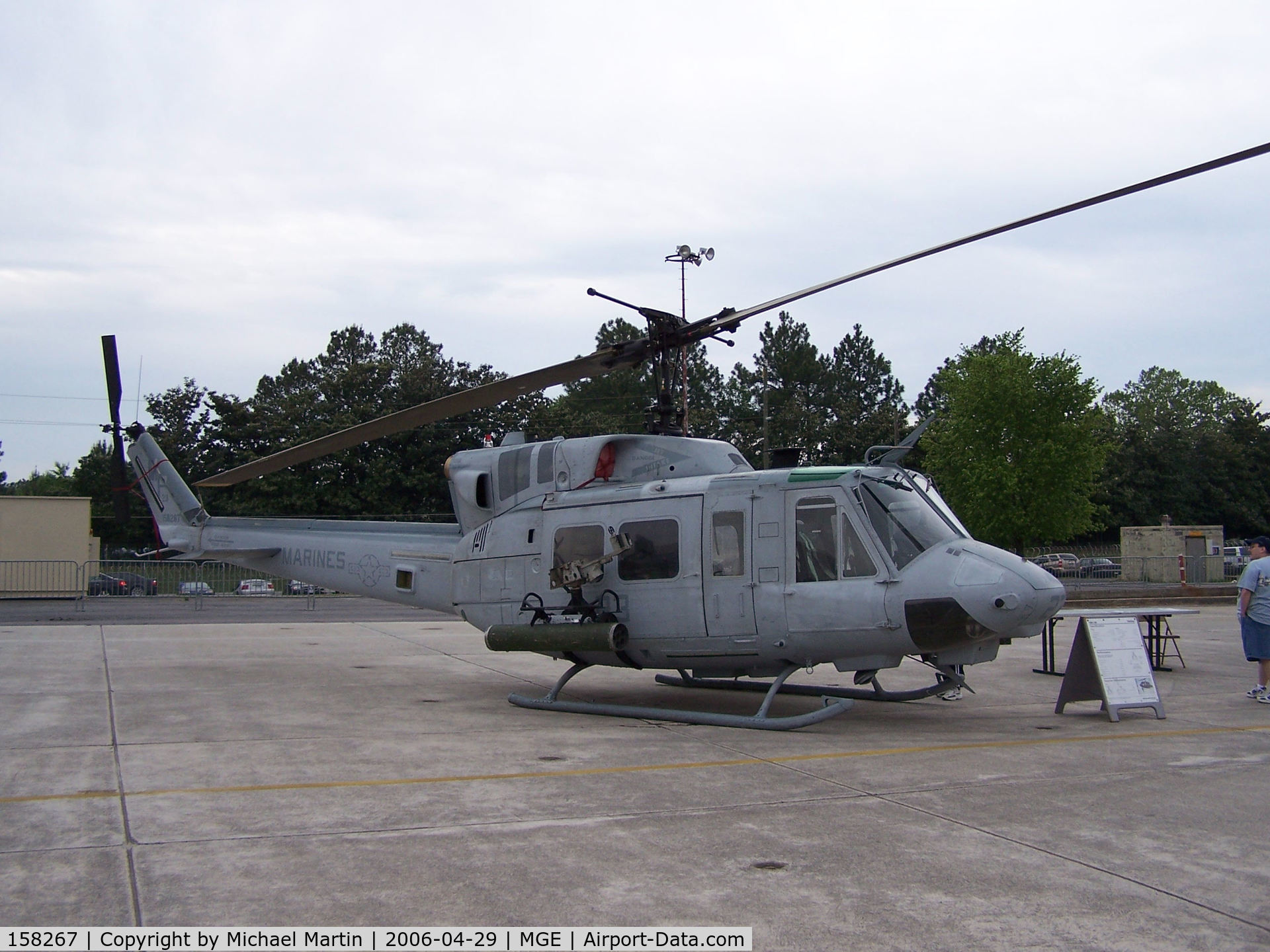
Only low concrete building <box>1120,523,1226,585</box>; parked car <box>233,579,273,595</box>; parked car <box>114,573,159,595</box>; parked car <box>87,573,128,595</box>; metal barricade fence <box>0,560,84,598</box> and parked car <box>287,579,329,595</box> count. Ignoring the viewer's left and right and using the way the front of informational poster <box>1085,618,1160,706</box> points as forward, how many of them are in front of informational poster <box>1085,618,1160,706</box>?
0

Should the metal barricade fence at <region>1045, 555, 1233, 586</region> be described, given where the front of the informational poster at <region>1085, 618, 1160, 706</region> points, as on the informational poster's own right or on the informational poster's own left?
on the informational poster's own left

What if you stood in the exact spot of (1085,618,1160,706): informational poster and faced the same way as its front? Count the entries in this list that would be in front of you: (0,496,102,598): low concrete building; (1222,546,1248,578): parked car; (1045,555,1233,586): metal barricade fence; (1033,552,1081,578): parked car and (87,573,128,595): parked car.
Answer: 0

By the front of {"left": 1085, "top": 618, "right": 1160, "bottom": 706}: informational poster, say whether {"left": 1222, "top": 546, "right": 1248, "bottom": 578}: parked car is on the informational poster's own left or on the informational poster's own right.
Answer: on the informational poster's own left

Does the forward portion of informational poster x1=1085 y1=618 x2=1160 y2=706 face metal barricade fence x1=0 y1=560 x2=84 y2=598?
no

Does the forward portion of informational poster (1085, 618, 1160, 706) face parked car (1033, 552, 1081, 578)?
no

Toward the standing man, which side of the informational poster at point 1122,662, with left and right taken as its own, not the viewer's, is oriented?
left

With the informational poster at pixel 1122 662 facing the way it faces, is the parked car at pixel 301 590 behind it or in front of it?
behind

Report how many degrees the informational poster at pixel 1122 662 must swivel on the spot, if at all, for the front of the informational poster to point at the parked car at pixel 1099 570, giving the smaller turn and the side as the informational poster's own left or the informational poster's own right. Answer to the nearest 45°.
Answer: approximately 135° to the informational poster's own left

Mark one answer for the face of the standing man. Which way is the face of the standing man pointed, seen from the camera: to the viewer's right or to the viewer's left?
to the viewer's left

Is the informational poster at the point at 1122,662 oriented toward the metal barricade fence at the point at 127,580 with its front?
no

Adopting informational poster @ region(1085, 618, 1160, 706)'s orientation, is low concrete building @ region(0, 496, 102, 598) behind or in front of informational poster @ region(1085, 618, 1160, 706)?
behind

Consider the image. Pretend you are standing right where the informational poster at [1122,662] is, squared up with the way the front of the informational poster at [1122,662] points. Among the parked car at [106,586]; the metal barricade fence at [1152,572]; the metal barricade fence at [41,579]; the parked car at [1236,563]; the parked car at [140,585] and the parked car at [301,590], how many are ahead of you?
0
